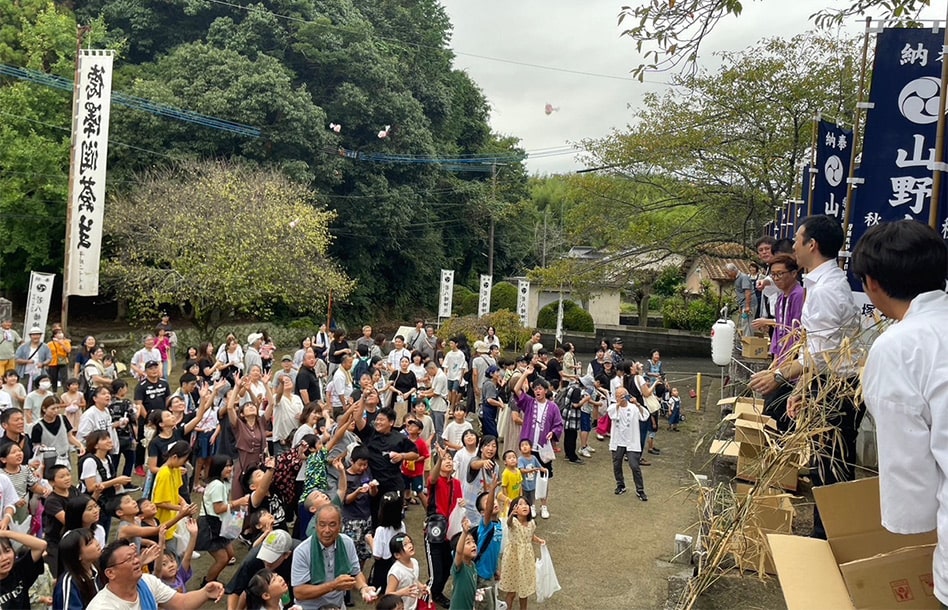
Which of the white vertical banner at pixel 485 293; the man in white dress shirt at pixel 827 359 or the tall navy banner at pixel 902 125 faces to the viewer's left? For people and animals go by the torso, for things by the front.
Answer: the man in white dress shirt

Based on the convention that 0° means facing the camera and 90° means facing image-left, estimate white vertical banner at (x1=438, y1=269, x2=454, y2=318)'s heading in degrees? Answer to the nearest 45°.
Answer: approximately 0°

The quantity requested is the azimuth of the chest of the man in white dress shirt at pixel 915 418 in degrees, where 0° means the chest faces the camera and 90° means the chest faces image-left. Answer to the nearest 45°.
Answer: approximately 135°

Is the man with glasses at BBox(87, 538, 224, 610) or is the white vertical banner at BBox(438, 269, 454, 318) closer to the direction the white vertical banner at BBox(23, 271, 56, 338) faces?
the man with glasses

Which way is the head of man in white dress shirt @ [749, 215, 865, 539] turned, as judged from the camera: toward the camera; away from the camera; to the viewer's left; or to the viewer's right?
to the viewer's left

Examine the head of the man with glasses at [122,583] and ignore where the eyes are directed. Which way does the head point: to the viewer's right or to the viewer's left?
to the viewer's right

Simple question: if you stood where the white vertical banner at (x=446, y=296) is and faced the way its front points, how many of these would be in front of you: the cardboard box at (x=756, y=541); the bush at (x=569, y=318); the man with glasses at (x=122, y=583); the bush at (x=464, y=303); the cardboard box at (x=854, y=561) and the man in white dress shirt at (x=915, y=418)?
4

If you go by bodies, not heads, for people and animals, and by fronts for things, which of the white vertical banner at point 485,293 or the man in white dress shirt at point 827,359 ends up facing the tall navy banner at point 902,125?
the white vertical banner

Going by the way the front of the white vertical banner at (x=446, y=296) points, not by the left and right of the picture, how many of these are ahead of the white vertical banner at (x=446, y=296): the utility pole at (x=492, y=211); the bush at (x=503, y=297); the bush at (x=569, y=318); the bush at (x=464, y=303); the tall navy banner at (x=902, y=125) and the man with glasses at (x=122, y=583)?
2
